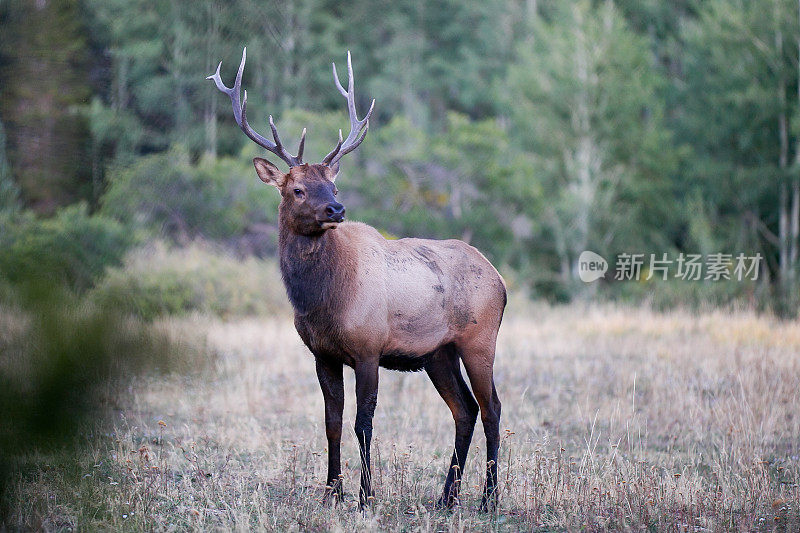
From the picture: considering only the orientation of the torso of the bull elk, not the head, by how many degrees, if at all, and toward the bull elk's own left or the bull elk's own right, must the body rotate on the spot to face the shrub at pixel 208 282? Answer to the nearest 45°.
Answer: approximately 135° to the bull elk's own right

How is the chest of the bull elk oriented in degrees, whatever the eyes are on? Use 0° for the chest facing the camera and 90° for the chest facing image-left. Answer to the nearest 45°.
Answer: approximately 45°

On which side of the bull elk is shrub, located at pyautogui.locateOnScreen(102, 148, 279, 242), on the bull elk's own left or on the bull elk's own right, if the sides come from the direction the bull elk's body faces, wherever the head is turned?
on the bull elk's own right
